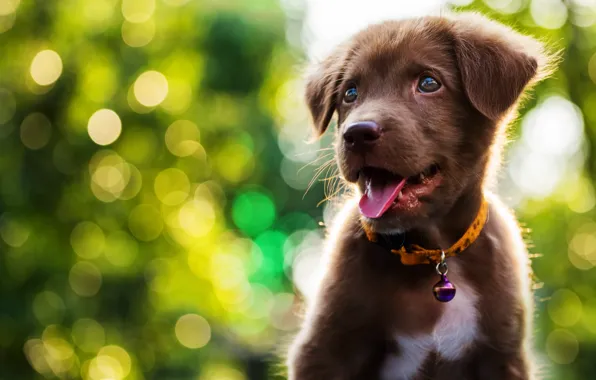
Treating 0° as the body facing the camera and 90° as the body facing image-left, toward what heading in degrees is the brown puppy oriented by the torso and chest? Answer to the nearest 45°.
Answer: approximately 0°
